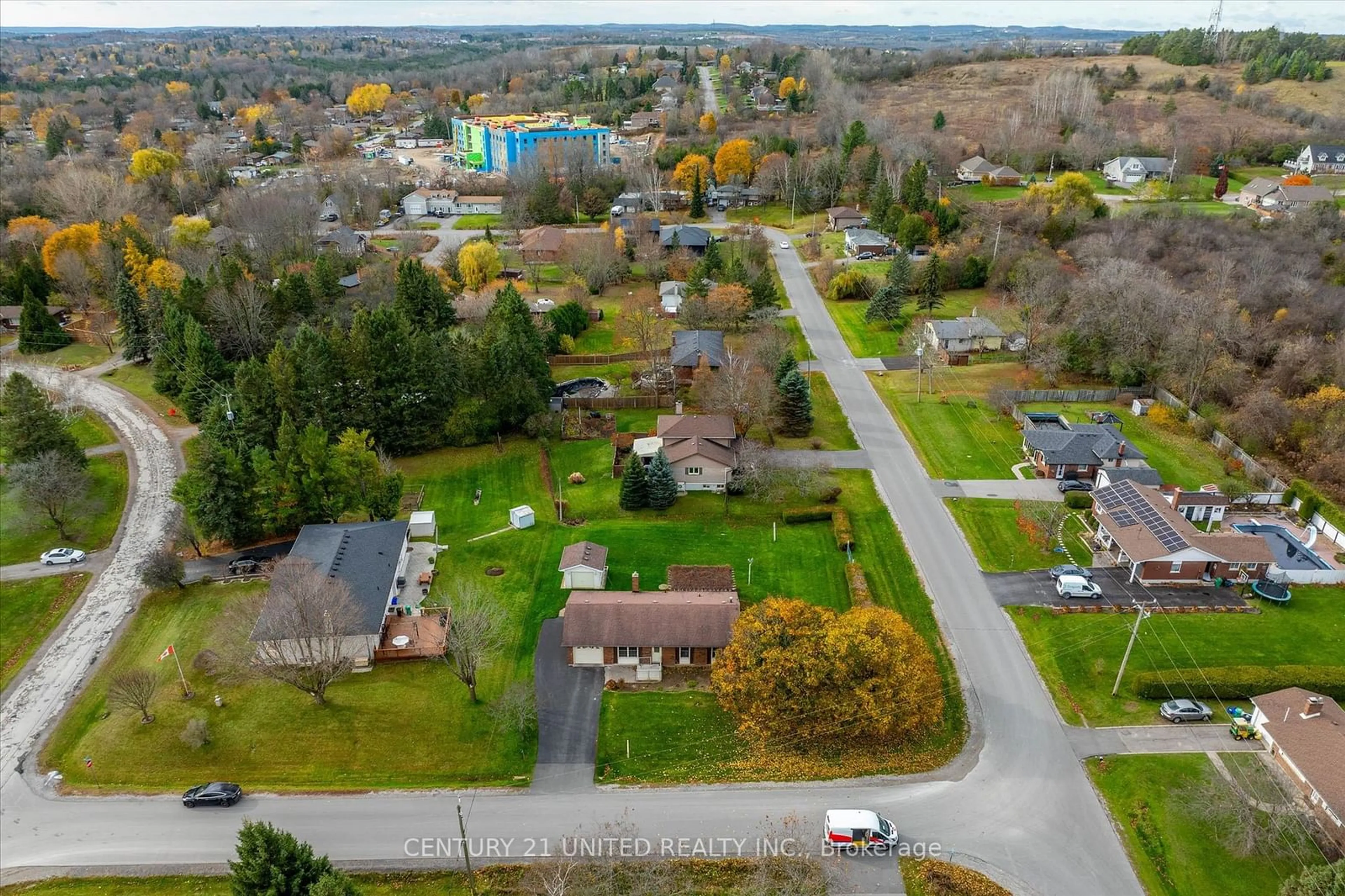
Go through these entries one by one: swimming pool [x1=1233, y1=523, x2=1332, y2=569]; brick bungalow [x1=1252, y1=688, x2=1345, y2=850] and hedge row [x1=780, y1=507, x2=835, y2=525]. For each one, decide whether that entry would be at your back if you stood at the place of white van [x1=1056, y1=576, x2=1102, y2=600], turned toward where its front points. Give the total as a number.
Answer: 1

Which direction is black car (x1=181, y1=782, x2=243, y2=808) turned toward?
to the viewer's left

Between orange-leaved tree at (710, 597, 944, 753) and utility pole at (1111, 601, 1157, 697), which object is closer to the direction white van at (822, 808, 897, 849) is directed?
the utility pole

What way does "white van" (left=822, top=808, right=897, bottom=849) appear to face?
to the viewer's right

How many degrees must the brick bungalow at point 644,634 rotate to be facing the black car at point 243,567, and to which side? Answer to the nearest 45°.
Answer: approximately 90° to its right

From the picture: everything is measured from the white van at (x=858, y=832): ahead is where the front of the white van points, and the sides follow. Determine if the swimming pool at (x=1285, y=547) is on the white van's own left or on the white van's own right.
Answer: on the white van's own left

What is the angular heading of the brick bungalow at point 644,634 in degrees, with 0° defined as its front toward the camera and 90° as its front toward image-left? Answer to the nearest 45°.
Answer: approximately 0°

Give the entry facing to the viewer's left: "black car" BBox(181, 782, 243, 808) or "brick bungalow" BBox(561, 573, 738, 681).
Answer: the black car

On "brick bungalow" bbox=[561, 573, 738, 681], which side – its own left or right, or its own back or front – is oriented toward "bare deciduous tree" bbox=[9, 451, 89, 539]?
right

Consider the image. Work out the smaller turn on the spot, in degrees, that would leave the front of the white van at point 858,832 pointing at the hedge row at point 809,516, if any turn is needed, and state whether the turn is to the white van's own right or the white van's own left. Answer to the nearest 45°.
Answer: approximately 90° to the white van's own left

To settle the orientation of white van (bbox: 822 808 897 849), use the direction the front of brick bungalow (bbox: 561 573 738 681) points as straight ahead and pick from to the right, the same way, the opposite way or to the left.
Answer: to the left

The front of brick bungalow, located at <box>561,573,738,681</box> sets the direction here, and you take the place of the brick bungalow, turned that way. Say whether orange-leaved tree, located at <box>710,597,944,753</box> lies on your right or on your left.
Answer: on your left

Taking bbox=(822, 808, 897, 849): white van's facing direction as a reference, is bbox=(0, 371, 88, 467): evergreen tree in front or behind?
behind

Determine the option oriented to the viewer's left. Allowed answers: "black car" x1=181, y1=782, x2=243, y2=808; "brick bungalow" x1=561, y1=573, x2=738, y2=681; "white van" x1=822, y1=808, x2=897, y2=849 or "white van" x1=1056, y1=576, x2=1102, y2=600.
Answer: the black car

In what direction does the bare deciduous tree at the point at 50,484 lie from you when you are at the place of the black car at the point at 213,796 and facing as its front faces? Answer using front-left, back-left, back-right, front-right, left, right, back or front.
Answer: right
